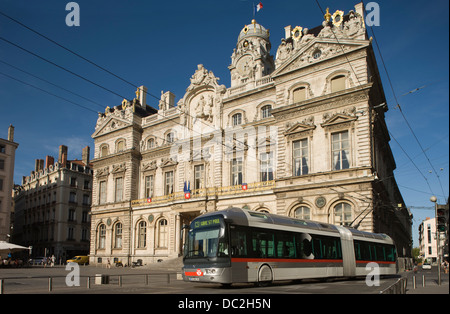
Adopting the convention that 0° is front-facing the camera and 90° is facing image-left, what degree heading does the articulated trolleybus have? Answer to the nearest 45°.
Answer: approximately 45°

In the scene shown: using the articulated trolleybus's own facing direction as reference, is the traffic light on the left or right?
on its left

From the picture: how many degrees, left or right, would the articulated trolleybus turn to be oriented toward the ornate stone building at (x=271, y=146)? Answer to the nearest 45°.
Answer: approximately 135° to its right

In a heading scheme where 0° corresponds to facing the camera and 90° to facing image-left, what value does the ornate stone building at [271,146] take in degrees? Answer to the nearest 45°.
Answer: approximately 45°

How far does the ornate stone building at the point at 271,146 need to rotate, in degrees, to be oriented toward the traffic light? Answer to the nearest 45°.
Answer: approximately 45° to its left
